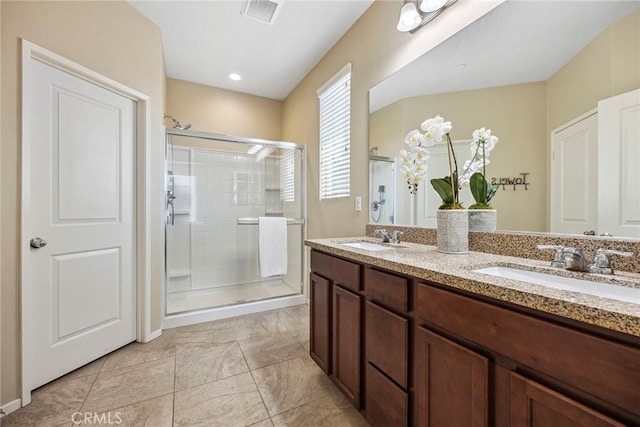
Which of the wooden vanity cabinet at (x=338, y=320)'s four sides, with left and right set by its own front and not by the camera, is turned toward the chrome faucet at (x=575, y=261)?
left

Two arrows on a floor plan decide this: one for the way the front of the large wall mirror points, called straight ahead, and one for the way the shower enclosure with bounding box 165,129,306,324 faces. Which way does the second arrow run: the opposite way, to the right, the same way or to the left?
to the left

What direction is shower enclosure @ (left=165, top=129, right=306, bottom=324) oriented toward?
toward the camera

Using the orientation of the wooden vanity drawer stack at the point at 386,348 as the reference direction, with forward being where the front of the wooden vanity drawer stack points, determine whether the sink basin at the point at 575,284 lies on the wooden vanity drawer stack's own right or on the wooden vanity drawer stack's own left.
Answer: on the wooden vanity drawer stack's own left

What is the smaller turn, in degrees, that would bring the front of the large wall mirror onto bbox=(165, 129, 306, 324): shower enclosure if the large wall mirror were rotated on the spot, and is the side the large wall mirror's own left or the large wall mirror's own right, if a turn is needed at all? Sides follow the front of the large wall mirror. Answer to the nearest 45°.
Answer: approximately 45° to the large wall mirror's own right

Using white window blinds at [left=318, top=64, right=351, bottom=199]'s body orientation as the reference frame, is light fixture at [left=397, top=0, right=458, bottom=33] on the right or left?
on its left

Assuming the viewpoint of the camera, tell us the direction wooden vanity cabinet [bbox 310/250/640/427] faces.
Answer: facing the viewer and to the left of the viewer

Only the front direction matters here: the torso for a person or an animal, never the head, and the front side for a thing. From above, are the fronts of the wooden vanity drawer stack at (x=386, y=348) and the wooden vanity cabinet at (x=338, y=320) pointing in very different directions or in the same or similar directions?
same or similar directions

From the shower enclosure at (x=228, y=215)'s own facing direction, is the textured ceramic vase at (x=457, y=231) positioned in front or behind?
in front

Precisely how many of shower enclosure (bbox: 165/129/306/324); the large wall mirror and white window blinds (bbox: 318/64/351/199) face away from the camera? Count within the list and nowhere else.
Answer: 0

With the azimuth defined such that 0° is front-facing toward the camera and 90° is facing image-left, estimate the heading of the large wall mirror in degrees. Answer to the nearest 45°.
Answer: approximately 45°

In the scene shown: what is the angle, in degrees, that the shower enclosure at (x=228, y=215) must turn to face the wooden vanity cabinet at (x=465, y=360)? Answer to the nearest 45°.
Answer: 0° — it already faces it

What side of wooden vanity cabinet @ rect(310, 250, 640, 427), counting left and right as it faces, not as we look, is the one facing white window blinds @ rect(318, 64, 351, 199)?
right
